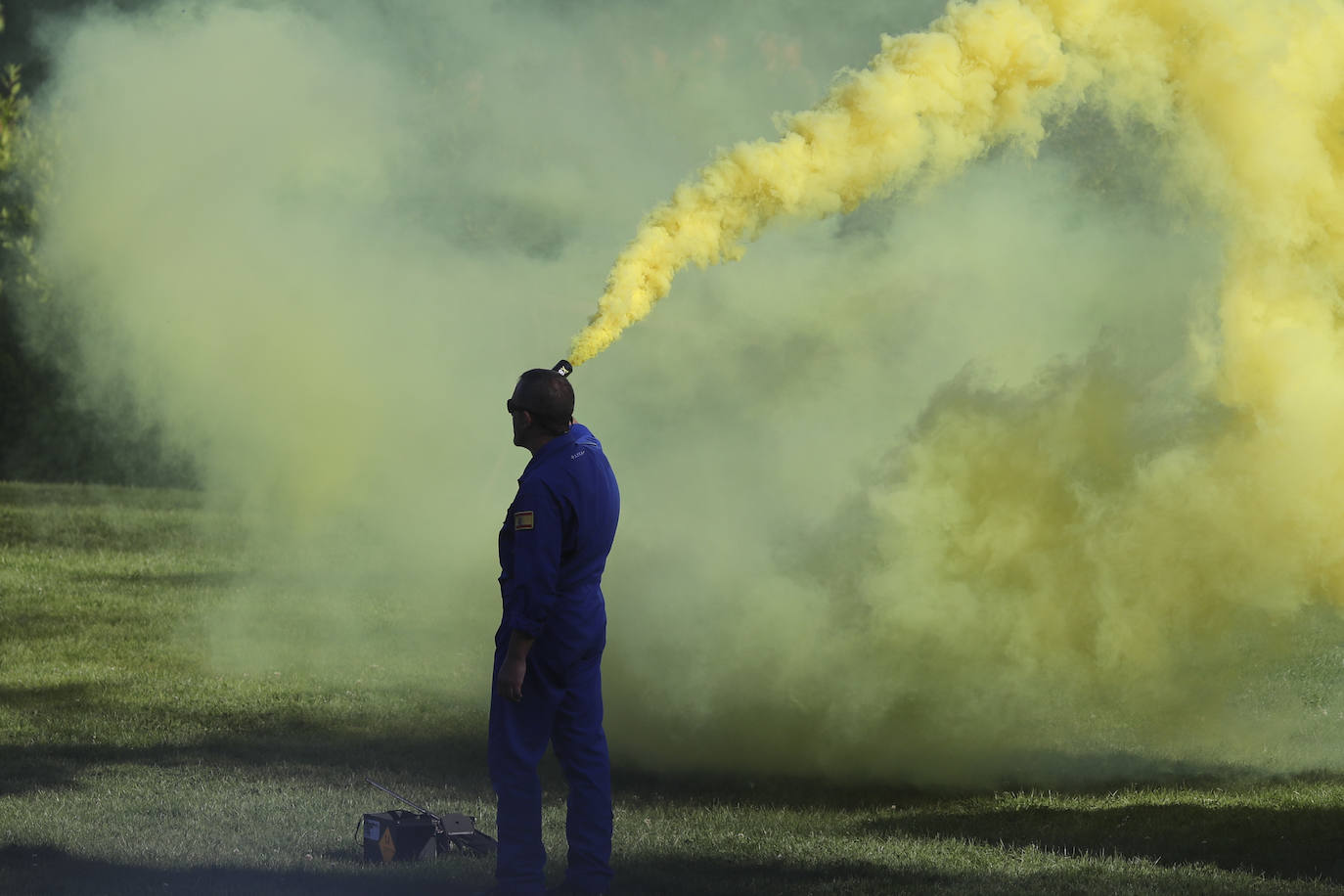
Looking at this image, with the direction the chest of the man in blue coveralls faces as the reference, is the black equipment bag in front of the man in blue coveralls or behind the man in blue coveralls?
in front

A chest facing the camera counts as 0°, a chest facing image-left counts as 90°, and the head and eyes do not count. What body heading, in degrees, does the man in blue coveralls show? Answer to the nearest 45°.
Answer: approximately 135°
